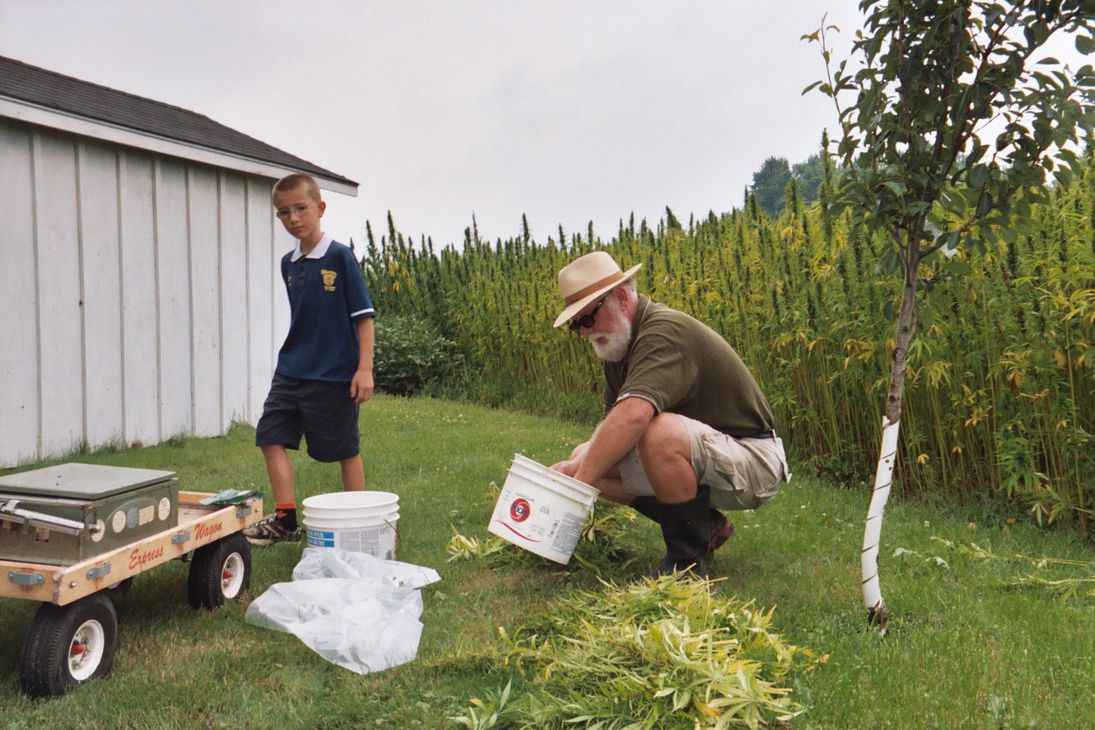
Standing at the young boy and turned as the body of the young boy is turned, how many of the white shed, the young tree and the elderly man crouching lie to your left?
2

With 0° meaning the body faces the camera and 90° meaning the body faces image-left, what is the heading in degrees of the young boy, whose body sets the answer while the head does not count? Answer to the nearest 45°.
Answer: approximately 45°

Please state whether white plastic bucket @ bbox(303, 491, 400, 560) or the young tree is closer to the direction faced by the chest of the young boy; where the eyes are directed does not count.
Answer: the white plastic bucket

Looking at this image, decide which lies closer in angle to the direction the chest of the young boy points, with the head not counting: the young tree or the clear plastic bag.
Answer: the clear plastic bag

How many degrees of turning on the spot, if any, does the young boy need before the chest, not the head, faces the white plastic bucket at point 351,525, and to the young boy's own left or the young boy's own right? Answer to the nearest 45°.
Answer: approximately 45° to the young boy's own left

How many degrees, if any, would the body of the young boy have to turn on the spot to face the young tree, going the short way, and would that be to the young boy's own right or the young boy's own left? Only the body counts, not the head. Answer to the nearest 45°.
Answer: approximately 90° to the young boy's own left

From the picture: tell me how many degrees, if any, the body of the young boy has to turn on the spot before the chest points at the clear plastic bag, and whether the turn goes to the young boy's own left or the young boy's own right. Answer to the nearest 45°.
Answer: approximately 45° to the young boy's own left

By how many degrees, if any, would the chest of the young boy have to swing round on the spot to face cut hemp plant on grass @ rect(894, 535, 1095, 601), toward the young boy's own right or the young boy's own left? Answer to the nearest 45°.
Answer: approximately 135° to the young boy's own left

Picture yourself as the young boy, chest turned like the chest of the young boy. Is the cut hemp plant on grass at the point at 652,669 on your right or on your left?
on your left

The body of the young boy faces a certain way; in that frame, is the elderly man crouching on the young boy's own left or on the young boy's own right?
on the young boy's own left

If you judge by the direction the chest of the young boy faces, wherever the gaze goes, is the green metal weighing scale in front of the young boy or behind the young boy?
in front
